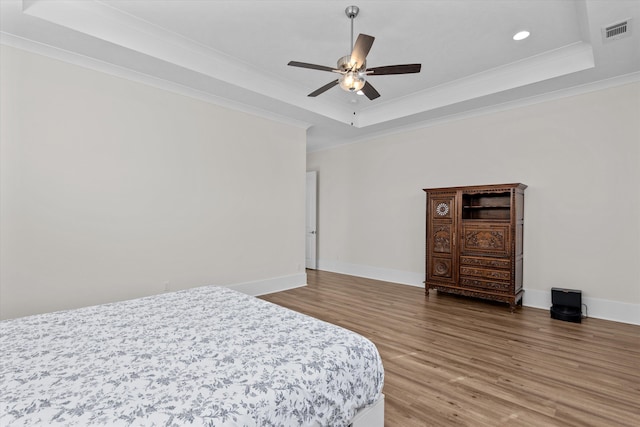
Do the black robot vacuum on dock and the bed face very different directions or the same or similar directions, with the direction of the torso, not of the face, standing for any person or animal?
very different directions

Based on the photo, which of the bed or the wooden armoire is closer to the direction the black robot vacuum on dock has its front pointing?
the bed

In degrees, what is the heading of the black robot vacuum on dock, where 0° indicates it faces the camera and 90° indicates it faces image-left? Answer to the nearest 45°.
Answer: approximately 0°

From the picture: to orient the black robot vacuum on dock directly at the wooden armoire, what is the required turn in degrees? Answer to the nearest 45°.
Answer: approximately 90° to its right

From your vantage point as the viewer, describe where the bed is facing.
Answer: facing away from the viewer and to the right of the viewer

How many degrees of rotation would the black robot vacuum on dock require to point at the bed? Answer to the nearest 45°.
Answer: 0° — it already faces it

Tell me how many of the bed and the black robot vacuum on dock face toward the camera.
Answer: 1
